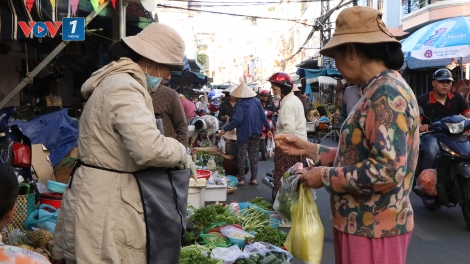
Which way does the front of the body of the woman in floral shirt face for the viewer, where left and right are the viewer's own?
facing to the left of the viewer

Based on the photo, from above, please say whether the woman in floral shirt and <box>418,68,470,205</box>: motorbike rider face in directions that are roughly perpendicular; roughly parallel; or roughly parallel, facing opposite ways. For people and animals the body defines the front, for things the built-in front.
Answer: roughly perpendicular

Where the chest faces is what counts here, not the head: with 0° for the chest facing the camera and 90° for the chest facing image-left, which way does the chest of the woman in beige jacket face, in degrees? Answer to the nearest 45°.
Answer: approximately 270°

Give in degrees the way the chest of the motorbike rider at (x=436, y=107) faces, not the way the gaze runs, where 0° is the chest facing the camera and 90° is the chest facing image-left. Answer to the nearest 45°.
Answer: approximately 0°

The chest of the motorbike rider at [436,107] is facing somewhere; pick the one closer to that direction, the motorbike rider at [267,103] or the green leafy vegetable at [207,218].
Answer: the green leafy vegetable

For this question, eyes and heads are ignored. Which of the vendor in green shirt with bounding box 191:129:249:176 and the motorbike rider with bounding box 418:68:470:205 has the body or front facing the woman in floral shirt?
the motorbike rider

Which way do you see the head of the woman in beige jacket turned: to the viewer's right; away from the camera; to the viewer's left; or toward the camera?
to the viewer's right
